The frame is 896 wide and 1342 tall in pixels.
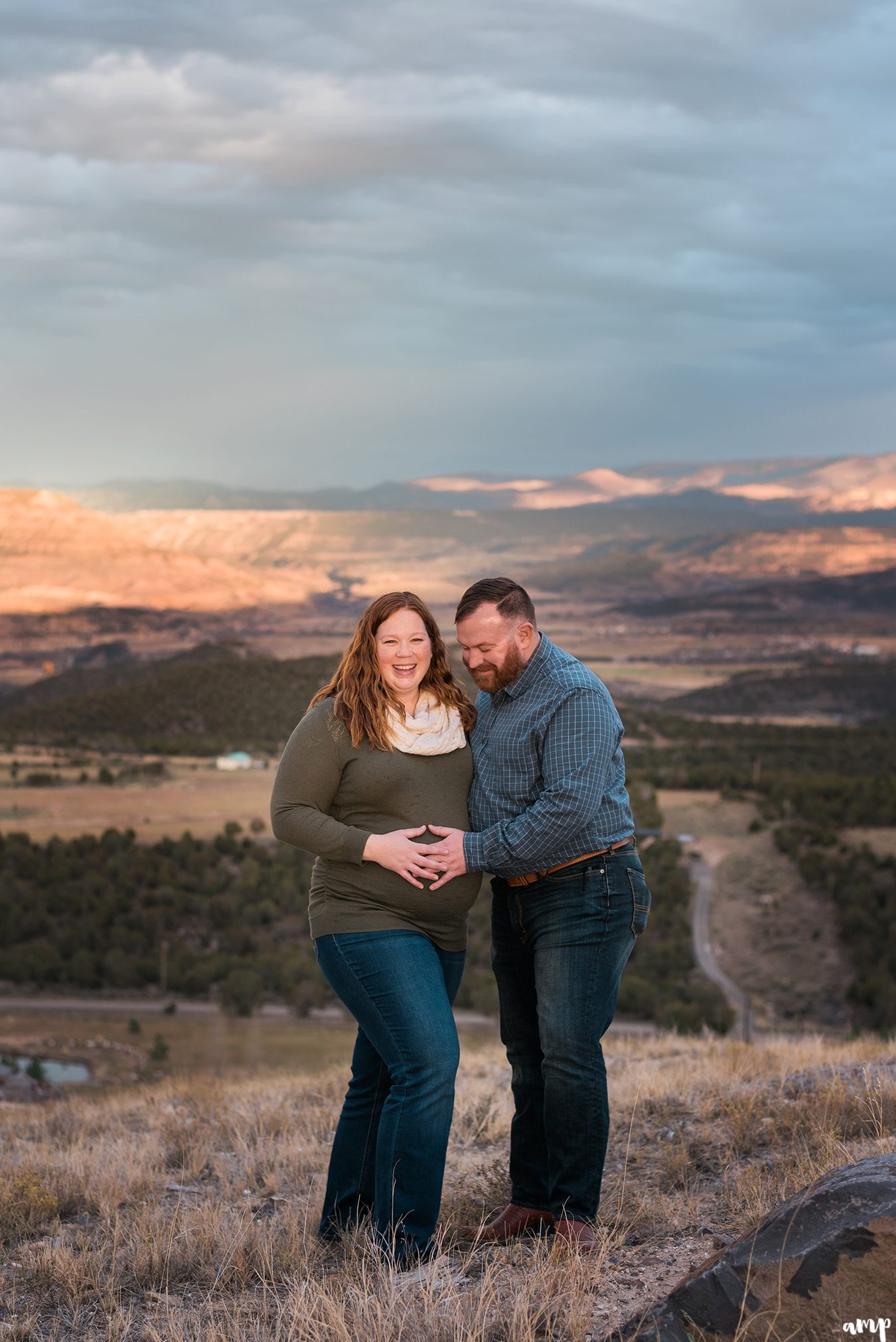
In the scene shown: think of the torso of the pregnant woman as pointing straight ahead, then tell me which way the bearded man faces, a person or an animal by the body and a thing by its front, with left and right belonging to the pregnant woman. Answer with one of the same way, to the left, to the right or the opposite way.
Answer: to the right

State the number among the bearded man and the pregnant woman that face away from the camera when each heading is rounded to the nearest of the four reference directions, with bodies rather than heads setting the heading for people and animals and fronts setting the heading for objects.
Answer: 0

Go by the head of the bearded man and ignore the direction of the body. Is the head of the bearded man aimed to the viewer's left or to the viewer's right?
to the viewer's left

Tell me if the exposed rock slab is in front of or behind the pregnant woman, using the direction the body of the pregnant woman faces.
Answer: in front

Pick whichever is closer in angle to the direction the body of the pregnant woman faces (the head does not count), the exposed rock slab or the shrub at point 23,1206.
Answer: the exposed rock slab

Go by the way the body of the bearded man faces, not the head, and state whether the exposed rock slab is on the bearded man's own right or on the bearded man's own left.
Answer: on the bearded man's own left

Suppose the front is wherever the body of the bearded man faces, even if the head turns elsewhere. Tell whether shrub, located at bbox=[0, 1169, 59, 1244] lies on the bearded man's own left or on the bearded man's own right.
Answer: on the bearded man's own right

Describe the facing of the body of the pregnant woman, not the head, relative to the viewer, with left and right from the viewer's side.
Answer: facing the viewer and to the right of the viewer
